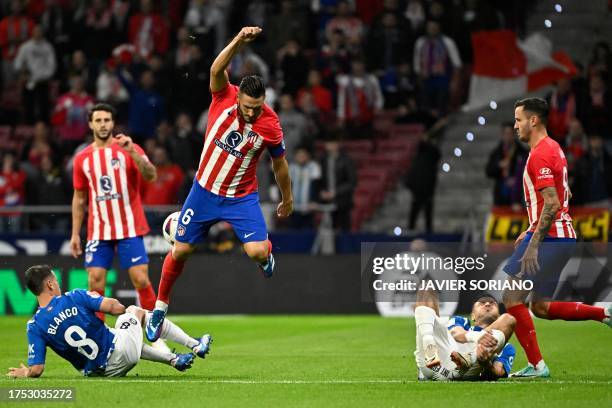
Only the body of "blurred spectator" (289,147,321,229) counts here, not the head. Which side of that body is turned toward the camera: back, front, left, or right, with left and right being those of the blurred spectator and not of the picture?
front

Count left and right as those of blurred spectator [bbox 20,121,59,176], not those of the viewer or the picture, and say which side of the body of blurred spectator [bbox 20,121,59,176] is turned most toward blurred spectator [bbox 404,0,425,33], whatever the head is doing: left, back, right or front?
left

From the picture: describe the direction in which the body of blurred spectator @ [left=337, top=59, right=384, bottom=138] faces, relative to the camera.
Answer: toward the camera

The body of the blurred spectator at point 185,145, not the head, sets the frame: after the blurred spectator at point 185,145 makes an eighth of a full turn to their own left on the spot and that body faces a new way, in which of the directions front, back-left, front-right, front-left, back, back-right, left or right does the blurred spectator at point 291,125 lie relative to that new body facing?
front-left

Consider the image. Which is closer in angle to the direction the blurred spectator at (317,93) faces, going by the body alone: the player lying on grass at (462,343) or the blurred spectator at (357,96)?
the player lying on grass

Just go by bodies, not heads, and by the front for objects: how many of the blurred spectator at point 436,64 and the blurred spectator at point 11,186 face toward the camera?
2

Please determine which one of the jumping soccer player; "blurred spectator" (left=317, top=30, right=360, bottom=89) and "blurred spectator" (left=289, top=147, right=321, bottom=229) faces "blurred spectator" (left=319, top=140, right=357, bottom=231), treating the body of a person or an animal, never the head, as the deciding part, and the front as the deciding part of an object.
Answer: "blurred spectator" (left=317, top=30, right=360, bottom=89)

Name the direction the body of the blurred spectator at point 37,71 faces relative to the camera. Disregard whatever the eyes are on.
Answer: toward the camera

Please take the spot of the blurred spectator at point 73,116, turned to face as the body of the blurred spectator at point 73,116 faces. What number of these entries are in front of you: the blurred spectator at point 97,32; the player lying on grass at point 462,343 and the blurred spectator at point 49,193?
2

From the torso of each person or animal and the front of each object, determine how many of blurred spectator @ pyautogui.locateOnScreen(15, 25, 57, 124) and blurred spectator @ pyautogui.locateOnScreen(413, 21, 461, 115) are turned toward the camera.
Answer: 2

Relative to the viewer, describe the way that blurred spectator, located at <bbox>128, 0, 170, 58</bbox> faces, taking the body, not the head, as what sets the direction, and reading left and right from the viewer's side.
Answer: facing the viewer

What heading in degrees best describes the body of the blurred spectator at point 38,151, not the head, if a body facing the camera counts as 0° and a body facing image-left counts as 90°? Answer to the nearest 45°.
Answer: approximately 0°

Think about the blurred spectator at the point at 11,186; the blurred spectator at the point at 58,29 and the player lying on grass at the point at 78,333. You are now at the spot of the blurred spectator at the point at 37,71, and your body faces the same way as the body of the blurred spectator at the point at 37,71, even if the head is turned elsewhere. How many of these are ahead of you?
2
